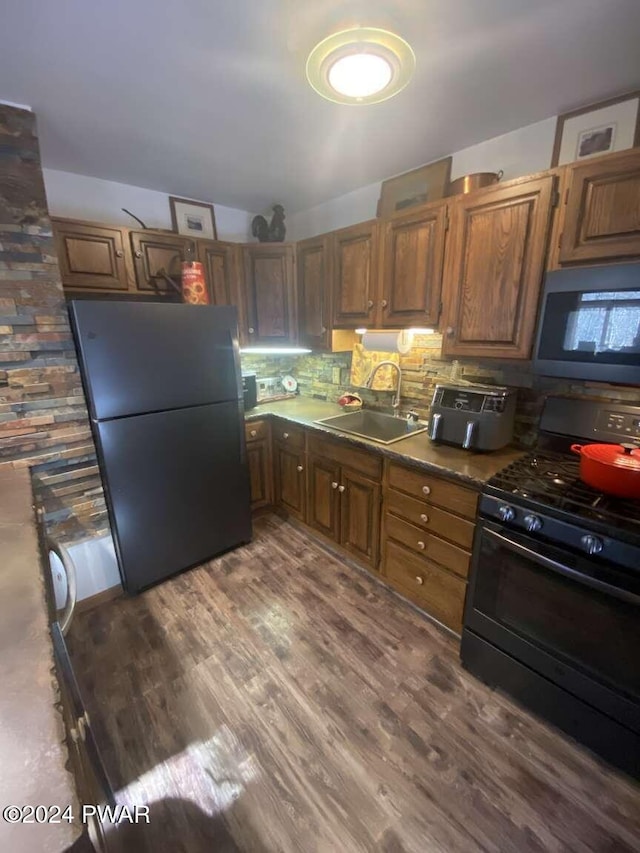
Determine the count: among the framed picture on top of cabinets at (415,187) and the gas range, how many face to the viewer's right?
0

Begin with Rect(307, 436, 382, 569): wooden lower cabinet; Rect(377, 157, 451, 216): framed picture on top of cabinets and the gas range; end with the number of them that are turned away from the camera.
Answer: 0

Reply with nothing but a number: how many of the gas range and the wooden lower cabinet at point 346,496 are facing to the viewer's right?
0

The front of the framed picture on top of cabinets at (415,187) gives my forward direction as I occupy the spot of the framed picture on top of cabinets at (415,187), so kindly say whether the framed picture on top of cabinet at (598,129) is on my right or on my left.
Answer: on my left

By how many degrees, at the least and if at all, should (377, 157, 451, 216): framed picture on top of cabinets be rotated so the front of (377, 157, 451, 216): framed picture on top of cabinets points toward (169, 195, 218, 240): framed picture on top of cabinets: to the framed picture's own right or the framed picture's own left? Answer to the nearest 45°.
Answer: approximately 45° to the framed picture's own right

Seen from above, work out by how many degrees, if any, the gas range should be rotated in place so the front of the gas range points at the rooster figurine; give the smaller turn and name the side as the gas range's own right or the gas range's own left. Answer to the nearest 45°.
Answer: approximately 45° to the gas range's own right

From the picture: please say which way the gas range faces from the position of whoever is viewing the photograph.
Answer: facing the viewer and to the left of the viewer

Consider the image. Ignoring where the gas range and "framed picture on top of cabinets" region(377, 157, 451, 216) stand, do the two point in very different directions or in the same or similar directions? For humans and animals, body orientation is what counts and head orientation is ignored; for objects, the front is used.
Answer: same or similar directions

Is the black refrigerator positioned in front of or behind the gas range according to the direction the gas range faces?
in front

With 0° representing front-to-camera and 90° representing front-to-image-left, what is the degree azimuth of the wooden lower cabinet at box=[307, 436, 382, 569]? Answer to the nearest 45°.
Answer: approximately 45°

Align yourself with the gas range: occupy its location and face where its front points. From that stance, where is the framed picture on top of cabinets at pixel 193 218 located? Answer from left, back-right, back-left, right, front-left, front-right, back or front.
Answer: front-right

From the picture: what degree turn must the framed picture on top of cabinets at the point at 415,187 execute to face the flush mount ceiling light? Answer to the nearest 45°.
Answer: approximately 45° to its left

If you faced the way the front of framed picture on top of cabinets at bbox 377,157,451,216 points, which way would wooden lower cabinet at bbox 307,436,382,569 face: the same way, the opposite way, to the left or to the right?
the same way

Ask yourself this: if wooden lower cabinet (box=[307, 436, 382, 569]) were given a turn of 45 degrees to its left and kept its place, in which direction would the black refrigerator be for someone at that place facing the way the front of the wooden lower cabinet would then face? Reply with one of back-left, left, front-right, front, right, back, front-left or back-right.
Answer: right
